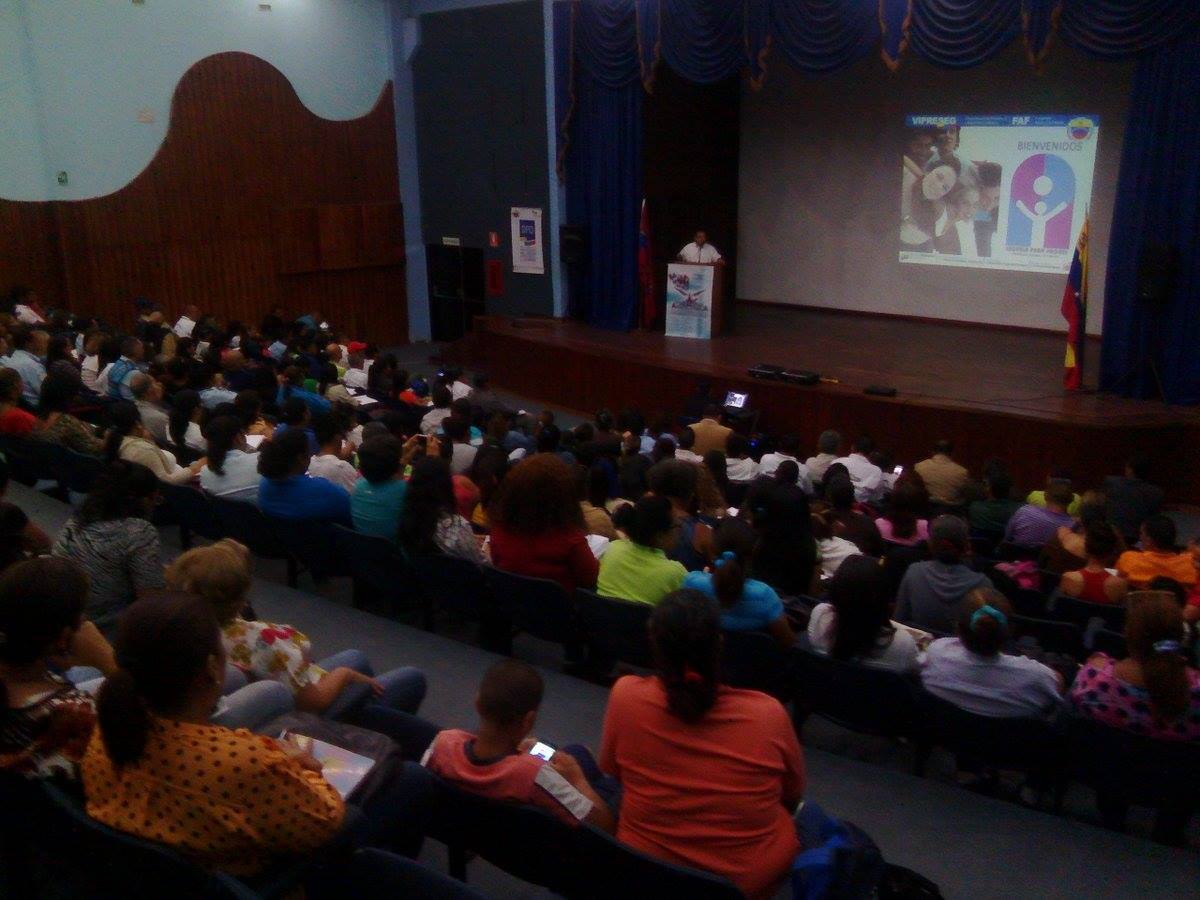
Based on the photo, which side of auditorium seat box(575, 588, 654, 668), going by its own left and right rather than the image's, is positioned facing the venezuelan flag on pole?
front

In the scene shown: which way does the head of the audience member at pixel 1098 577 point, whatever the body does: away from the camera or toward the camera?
away from the camera

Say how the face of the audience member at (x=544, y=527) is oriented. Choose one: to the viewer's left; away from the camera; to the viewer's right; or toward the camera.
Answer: away from the camera

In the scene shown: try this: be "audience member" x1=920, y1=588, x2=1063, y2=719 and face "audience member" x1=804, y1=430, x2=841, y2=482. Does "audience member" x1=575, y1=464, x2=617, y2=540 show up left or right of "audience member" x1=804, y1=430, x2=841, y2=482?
left

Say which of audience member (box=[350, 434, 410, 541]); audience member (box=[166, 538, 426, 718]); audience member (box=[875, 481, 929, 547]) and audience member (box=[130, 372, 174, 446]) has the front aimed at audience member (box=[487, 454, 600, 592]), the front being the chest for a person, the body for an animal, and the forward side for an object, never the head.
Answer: audience member (box=[166, 538, 426, 718])

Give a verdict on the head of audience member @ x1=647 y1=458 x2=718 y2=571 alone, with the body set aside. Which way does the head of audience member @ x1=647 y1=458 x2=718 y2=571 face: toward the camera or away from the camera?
away from the camera

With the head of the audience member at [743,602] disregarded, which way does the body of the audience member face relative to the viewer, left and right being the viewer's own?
facing away from the viewer

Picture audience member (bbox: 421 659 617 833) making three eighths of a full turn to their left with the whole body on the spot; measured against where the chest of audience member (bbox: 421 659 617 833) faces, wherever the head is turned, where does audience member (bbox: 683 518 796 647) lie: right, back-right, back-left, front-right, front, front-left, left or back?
back-right

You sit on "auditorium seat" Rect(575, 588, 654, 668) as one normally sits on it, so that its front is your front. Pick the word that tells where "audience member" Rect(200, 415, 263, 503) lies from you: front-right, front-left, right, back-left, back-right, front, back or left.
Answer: left

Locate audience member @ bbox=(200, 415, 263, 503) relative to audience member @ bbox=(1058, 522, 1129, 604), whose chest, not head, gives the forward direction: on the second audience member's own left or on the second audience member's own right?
on the second audience member's own left

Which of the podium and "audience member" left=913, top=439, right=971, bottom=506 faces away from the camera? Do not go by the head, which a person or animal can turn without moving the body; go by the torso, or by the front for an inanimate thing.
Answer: the audience member

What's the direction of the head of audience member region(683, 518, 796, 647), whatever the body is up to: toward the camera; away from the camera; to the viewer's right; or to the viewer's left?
away from the camera

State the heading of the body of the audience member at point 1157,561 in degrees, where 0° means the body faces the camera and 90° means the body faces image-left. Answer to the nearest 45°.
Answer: approximately 180°

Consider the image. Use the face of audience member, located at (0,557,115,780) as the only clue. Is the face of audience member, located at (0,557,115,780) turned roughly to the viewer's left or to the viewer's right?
to the viewer's right

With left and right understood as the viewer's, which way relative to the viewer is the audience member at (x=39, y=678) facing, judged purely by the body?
facing away from the viewer and to the right of the viewer

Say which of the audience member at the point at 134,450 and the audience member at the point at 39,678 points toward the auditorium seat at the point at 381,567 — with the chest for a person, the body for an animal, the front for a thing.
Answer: the audience member at the point at 39,678

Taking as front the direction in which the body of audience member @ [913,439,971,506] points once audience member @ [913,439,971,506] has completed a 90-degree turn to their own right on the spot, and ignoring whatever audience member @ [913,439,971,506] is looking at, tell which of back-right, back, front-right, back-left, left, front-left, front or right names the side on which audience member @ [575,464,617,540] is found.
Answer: back-right

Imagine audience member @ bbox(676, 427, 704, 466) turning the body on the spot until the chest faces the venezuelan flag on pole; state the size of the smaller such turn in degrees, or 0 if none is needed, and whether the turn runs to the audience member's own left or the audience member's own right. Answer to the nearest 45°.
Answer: approximately 45° to the audience member's own right
